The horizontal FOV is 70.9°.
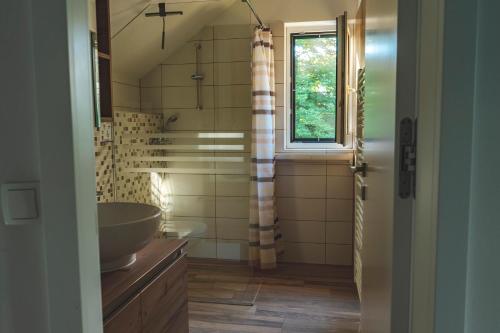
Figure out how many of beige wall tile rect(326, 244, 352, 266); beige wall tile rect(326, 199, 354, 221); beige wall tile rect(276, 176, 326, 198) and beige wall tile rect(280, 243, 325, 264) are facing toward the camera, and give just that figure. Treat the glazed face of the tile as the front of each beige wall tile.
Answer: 4

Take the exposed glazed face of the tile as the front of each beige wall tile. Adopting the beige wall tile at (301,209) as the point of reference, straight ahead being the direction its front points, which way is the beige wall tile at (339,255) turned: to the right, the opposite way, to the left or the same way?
the same way

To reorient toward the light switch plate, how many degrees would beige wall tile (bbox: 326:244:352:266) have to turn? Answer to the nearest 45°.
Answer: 0° — it already faces it

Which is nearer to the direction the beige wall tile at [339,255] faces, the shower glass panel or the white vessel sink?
the white vessel sink

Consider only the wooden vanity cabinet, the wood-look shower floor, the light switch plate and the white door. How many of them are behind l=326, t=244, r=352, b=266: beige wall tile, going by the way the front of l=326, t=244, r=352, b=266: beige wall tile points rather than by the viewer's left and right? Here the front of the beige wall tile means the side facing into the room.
0

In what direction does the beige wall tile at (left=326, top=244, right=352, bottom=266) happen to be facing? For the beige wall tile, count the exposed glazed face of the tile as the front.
toward the camera

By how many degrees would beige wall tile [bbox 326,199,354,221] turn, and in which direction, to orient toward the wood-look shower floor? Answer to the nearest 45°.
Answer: approximately 45° to its right

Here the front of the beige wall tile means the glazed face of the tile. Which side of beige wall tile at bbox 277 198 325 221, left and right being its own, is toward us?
front

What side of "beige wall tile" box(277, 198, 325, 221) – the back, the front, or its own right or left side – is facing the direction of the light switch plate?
front

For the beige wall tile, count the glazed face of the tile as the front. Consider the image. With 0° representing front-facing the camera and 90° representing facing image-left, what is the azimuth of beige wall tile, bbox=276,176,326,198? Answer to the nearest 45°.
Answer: approximately 0°

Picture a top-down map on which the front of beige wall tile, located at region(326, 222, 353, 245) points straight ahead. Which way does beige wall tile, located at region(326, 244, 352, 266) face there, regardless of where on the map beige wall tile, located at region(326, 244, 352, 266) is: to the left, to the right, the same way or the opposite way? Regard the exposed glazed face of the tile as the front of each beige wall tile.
the same way

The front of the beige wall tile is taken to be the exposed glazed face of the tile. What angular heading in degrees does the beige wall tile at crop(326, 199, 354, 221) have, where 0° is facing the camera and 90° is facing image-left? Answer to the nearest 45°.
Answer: approximately 0°

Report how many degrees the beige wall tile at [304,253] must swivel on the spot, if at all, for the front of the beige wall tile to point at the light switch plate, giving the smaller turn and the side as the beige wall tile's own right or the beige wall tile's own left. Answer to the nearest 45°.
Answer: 0° — it already faces it

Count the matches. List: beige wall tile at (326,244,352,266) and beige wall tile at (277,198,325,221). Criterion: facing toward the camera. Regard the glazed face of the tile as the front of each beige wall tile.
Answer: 2
